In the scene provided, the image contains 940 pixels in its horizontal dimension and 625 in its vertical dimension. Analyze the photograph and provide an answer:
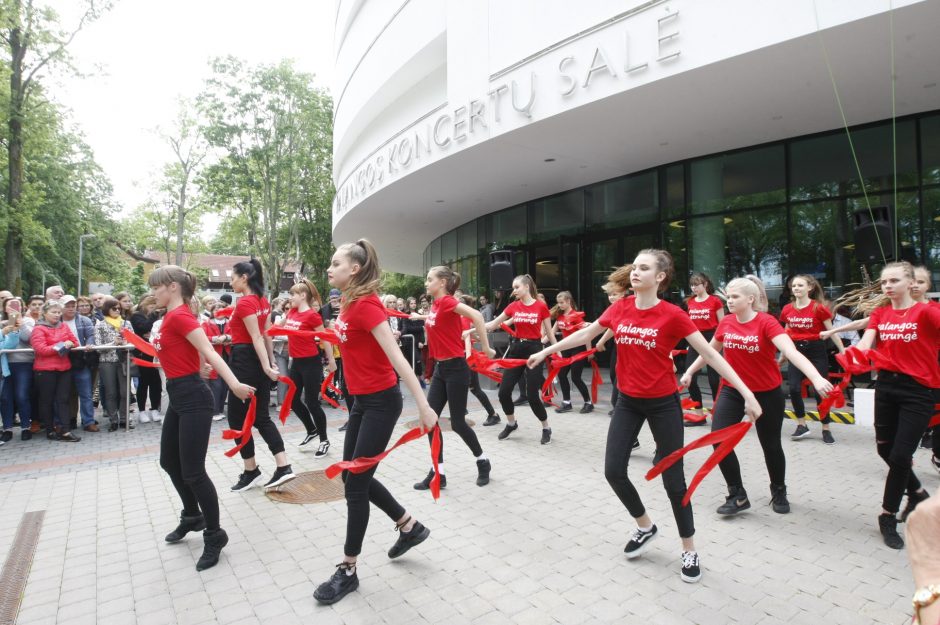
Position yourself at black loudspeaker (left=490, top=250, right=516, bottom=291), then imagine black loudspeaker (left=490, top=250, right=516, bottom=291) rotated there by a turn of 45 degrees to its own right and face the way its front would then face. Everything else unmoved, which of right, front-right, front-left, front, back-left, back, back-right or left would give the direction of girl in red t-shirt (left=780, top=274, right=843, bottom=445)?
left

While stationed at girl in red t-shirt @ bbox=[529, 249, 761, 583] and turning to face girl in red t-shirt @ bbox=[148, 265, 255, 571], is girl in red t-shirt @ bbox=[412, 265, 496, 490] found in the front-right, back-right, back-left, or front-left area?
front-right

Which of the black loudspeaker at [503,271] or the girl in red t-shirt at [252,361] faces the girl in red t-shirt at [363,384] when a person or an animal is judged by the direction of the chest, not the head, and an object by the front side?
the black loudspeaker

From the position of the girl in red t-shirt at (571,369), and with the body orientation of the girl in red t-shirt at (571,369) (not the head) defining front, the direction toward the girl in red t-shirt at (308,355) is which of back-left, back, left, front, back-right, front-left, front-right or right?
front

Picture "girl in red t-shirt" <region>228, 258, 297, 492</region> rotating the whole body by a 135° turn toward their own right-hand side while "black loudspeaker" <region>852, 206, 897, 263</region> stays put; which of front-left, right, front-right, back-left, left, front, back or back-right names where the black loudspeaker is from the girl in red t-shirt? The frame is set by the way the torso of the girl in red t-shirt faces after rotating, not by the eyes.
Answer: front-right

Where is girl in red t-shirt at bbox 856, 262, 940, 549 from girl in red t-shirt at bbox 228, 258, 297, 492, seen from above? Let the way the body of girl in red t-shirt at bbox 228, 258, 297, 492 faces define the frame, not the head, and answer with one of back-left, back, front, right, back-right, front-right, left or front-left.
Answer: back-left

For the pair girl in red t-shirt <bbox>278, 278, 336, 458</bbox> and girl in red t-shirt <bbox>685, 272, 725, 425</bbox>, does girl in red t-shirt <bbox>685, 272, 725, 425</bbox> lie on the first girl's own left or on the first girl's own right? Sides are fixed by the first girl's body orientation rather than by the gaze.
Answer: on the first girl's own left

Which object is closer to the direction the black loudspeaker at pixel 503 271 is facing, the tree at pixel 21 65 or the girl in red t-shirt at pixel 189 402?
the girl in red t-shirt

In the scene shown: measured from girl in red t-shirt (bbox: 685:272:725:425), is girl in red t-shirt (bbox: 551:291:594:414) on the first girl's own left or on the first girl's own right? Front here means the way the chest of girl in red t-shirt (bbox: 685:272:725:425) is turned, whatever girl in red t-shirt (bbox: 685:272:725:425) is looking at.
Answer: on the first girl's own right

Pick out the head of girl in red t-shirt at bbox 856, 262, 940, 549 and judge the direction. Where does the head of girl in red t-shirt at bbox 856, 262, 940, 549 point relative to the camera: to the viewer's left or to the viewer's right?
to the viewer's left
